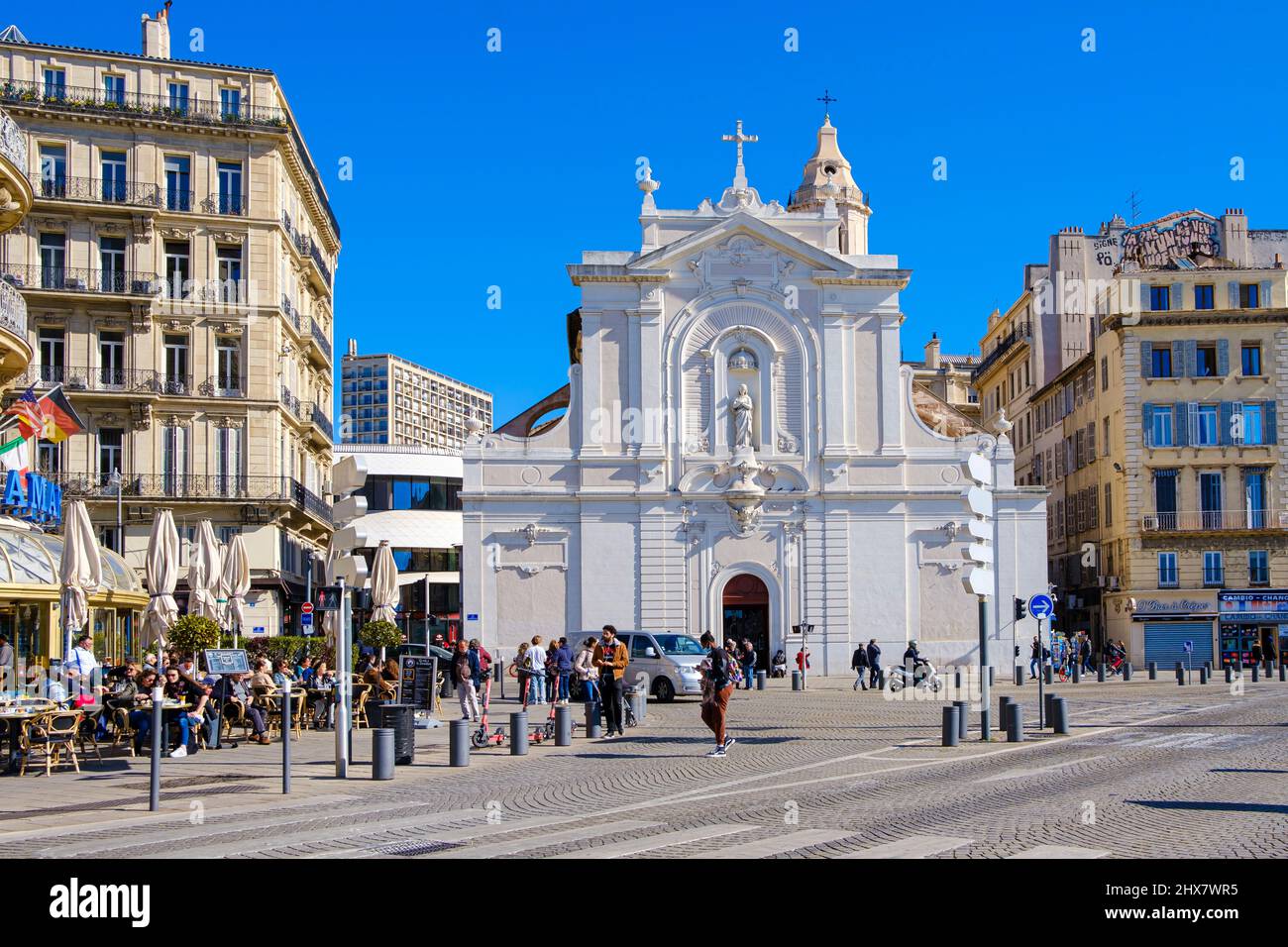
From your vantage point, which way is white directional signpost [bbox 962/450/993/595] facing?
to the viewer's left

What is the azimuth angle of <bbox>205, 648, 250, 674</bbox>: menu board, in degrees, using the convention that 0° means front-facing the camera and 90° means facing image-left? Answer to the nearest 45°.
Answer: approximately 0°

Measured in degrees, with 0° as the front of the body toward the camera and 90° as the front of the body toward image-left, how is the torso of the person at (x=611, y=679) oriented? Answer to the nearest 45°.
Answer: approximately 0°

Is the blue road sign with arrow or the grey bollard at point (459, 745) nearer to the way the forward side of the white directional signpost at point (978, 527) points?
the grey bollard

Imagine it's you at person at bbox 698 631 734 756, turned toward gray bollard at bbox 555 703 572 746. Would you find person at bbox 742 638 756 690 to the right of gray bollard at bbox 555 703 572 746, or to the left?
right
